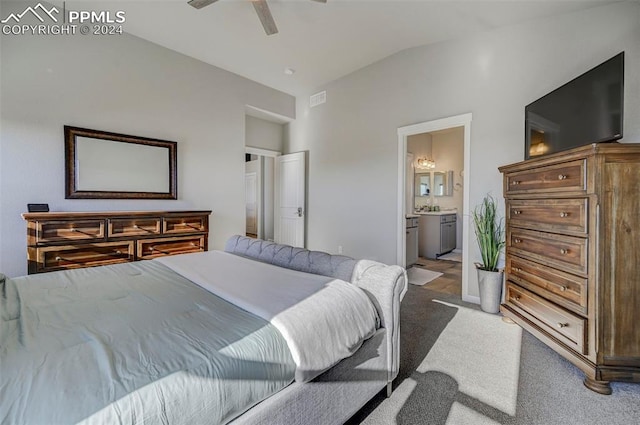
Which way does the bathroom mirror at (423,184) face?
toward the camera

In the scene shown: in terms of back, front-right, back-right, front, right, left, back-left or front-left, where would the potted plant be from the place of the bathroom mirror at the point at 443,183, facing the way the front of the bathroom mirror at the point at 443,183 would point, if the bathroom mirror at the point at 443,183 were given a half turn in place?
back

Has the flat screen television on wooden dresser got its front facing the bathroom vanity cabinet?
no

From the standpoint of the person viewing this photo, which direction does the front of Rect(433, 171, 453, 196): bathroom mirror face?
facing the viewer

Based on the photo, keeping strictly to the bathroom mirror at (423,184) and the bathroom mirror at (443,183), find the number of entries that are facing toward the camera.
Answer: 2

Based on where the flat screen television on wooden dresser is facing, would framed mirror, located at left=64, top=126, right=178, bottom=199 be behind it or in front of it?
in front

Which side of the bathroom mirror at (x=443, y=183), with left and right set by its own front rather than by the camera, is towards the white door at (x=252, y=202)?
right

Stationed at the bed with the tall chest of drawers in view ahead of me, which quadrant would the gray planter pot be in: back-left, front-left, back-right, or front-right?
front-left

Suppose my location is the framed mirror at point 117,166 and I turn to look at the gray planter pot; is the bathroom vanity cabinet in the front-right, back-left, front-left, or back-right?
front-left

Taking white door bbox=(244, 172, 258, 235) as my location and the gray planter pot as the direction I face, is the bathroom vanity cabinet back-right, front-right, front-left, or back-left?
front-left

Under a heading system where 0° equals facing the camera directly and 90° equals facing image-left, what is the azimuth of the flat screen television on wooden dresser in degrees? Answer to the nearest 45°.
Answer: approximately 45°
